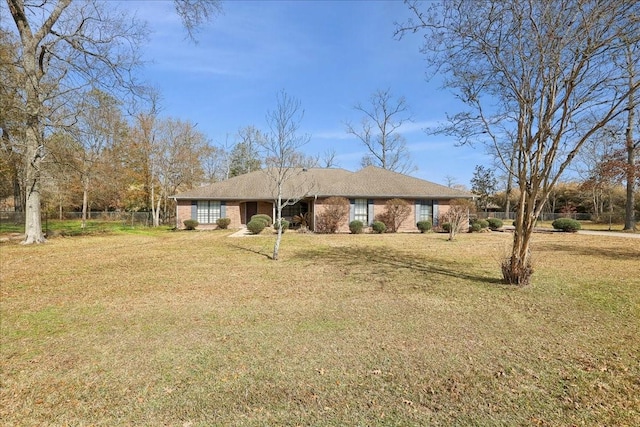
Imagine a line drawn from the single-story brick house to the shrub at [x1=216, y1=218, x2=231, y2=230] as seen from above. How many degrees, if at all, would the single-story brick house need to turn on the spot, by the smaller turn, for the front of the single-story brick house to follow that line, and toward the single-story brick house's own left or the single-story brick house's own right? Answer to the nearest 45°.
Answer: approximately 90° to the single-story brick house's own right

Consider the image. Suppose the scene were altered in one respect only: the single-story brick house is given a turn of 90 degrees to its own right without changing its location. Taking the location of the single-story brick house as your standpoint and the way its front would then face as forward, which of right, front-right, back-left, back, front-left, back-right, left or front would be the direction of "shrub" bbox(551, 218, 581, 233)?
back

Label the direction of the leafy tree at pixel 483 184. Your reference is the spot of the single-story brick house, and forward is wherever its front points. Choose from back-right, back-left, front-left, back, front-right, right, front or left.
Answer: back-left

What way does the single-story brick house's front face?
toward the camera

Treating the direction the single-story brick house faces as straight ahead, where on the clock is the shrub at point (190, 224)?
The shrub is roughly at 3 o'clock from the single-story brick house.

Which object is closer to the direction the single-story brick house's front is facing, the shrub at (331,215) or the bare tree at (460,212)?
the shrub

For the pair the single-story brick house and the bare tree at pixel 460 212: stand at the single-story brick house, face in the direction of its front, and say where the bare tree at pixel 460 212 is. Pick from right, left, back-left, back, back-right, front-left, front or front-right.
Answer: left

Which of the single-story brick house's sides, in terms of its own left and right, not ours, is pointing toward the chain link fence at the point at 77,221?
right

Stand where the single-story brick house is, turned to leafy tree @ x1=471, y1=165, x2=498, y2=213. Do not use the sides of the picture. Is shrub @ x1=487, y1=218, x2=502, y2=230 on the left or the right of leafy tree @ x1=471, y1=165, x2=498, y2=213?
right

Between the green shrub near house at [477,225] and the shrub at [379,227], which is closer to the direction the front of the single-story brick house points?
the shrub

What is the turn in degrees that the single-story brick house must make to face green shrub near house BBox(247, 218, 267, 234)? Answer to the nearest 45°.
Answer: approximately 45° to its right

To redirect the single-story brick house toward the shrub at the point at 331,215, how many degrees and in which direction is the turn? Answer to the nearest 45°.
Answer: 0° — it already faces it

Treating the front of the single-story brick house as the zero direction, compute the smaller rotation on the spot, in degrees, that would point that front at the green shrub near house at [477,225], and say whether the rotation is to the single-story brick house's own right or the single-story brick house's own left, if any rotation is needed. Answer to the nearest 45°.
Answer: approximately 90° to the single-story brick house's own left
